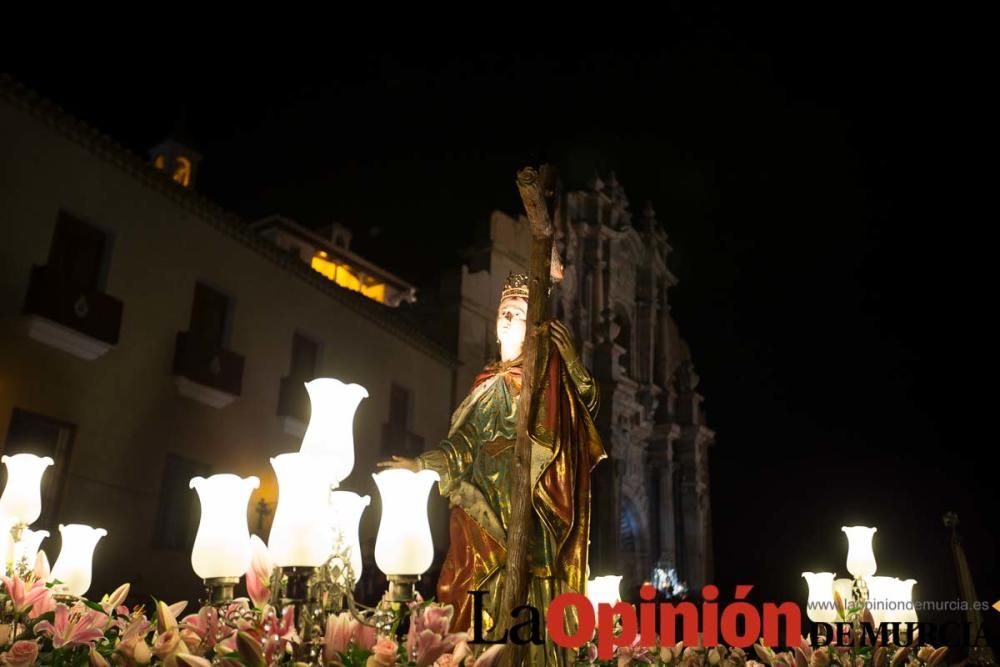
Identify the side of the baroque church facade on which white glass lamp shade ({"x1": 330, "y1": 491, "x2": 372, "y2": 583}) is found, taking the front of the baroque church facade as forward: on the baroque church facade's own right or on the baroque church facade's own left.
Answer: on the baroque church facade's own right

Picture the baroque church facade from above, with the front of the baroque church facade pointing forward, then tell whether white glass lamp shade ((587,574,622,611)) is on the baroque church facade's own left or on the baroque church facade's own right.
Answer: on the baroque church facade's own right

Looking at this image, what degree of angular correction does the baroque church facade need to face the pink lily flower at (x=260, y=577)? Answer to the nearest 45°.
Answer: approximately 45° to its right

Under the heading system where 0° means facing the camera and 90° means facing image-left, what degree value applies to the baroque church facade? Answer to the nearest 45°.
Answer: approximately 315°

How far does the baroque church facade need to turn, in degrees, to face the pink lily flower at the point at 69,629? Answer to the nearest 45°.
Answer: approximately 45° to its right

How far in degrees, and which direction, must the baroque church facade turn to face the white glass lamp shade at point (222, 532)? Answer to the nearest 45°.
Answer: approximately 45° to its right
